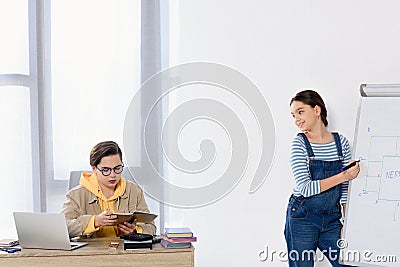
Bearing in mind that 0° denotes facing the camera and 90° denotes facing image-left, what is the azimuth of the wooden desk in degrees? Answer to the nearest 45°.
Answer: approximately 180°

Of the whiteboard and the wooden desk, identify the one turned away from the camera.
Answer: the wooden desk

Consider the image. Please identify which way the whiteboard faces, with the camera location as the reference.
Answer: facing the viewer

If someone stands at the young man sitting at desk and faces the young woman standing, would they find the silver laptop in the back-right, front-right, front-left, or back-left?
back-right

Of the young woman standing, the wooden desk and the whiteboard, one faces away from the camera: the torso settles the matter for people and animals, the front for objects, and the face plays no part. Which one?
the wooden desk

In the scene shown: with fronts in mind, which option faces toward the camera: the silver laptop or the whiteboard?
the whiteboard

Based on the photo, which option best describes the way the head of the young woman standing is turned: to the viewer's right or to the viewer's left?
to the viewer's left

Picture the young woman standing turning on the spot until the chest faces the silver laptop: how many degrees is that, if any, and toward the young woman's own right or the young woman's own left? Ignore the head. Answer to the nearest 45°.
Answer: approximately 90° to the young woman's own right

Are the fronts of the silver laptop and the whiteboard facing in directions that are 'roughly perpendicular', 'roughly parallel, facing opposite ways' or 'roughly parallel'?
roughly parallel, facing opposite ways

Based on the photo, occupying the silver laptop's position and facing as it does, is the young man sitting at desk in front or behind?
in front

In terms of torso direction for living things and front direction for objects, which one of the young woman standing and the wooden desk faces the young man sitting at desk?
the wooden desk

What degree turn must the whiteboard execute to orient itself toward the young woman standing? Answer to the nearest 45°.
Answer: approximately 90° to its right

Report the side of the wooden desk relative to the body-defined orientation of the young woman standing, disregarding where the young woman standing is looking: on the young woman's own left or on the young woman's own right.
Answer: on the young woman's own right

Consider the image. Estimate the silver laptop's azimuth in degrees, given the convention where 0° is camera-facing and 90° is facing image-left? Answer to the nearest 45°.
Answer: approximately 225°

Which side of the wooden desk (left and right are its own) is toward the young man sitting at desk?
front

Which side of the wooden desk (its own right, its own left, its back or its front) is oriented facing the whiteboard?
right
